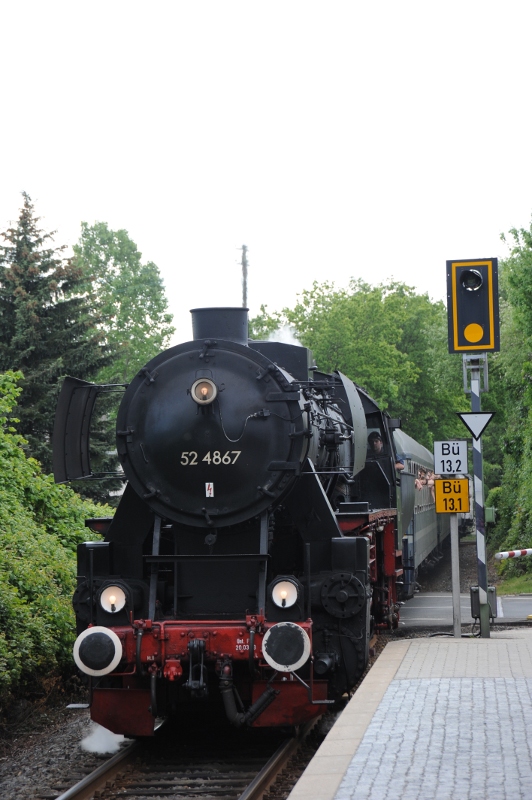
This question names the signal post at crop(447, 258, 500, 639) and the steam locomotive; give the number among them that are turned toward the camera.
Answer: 2

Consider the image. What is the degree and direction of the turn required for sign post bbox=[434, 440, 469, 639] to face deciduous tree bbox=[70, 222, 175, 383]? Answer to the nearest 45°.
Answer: approximately 135° to its right

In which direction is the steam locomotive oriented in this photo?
toward the camera

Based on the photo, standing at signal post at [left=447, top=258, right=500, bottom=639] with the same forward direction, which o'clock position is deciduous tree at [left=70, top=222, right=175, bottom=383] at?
The deciduous tree is roughly at 5 o'clock from the signal post.

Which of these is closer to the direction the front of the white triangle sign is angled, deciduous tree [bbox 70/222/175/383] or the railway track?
the railway track

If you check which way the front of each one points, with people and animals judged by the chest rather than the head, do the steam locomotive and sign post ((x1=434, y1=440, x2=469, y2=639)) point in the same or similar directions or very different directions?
same or similar directions

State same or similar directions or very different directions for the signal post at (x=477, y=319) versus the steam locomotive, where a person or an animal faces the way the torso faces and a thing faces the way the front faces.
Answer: same or similar directions

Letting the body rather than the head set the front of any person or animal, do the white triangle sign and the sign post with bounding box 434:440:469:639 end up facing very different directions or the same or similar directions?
same or similar directions

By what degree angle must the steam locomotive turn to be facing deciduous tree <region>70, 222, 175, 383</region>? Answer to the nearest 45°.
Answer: approximately 180°

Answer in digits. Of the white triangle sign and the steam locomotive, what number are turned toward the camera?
2

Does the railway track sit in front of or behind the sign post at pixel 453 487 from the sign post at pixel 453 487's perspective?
in front

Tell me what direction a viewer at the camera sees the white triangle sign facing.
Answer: facing the viewer

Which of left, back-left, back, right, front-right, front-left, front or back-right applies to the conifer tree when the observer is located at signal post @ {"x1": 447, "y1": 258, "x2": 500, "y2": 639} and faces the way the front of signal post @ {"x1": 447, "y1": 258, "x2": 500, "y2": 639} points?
back-right

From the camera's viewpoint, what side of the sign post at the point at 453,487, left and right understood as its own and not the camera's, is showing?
front

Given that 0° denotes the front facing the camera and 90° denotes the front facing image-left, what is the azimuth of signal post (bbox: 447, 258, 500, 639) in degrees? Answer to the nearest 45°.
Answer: approximately 0°
